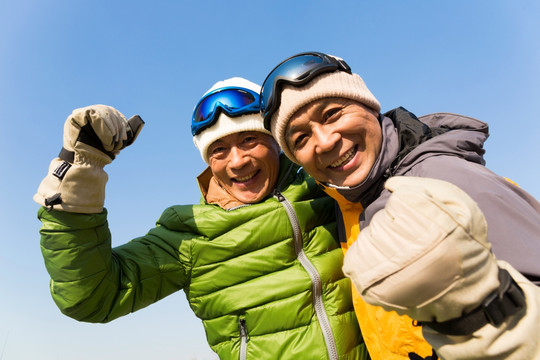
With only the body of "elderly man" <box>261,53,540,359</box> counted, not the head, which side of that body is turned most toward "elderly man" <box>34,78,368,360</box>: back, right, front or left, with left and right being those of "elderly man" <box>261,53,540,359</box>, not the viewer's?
right

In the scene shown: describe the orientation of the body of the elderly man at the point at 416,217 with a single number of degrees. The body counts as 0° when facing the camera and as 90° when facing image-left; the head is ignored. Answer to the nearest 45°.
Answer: approximately 45°
